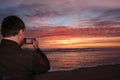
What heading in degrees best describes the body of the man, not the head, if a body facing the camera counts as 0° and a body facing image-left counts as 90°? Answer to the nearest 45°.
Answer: approximately 225°

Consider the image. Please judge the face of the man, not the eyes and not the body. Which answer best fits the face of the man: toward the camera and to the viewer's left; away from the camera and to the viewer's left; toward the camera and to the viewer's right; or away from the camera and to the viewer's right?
away from the camera and to the viewer's right
